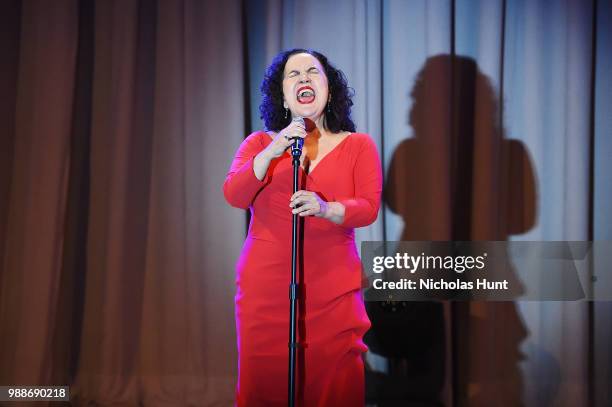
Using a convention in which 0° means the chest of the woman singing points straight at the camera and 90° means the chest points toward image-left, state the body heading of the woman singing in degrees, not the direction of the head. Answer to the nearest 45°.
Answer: approximately 0°
